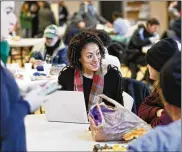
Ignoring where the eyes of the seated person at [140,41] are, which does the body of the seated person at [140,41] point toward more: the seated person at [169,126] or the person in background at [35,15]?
the seated person

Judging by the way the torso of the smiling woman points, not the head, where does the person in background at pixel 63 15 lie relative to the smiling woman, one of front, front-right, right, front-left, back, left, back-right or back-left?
back

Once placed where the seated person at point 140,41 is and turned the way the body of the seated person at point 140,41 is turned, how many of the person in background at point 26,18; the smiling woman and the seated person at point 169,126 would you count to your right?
2

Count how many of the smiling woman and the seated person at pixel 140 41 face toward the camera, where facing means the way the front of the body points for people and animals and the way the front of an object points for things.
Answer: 1

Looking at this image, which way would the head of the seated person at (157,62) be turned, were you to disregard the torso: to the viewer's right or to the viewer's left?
to the viewer's left

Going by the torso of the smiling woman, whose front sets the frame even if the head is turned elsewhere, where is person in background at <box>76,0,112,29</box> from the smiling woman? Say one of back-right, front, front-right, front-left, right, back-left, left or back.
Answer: back

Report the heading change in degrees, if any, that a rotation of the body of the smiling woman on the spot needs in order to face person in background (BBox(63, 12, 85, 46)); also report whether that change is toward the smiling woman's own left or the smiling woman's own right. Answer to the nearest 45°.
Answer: approximately 180°
